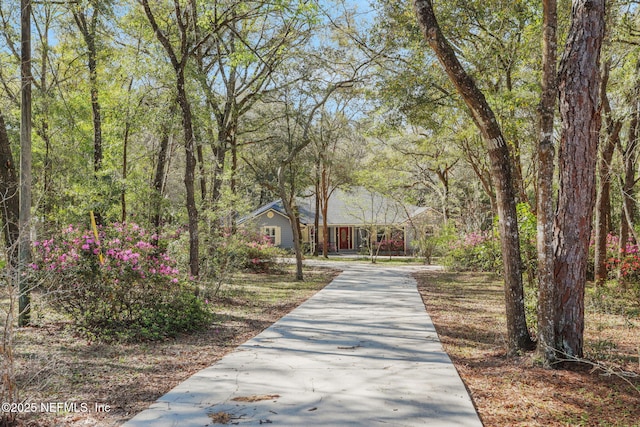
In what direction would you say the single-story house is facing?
toward the camera

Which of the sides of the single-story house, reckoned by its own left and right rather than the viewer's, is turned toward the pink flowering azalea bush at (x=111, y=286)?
front
